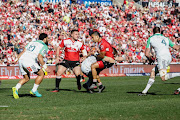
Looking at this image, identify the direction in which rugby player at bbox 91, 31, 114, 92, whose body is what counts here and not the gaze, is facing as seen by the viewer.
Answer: to the viewer's left

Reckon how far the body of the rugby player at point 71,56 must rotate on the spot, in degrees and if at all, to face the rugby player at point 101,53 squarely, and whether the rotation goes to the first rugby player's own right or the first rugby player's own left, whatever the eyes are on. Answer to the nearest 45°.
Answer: approximately 45° to the first rugby player's own left

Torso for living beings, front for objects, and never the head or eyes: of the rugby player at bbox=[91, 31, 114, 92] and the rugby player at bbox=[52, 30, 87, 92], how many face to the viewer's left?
1

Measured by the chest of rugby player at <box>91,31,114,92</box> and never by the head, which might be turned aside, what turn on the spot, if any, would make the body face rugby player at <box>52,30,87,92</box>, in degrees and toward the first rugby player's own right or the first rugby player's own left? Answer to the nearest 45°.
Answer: approximately 45° to the first rugby player's own right
